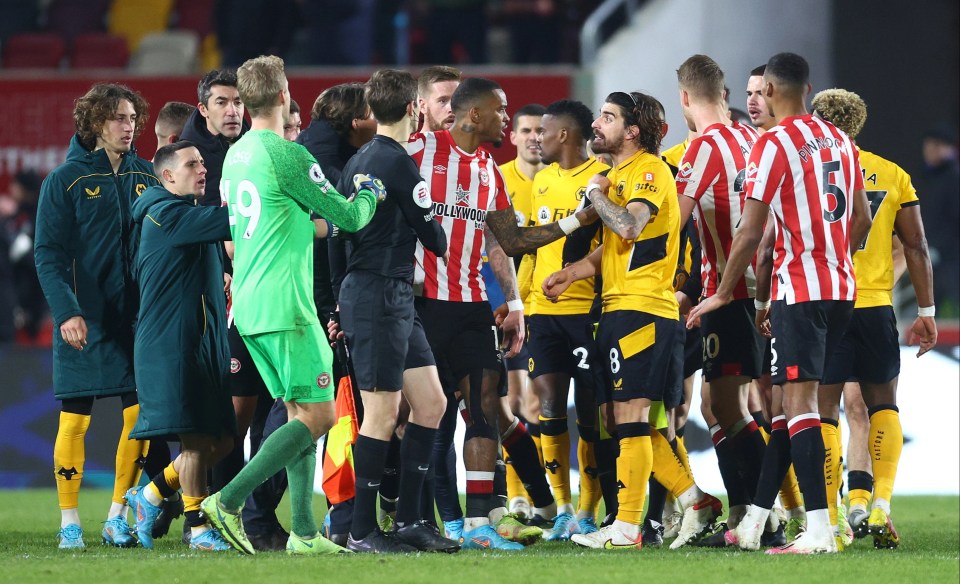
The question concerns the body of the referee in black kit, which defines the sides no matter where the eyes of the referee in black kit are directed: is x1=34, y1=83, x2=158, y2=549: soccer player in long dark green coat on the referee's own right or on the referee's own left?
on the referee's own left

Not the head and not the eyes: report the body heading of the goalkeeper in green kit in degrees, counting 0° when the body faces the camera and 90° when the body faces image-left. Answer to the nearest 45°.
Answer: approximately 225°

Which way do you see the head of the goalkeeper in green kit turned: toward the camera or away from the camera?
away from the camera

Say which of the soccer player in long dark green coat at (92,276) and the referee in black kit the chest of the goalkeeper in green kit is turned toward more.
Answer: the referee in black kit

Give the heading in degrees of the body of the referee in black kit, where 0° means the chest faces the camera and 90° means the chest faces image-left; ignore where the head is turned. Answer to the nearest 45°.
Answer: approximately 225°

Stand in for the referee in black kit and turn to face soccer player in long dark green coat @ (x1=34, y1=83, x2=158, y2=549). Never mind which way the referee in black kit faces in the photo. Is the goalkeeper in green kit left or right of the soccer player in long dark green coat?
left

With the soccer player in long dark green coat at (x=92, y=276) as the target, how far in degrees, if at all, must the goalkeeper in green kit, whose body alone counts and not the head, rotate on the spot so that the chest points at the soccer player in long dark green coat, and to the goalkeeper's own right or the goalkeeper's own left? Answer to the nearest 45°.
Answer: approximately 90° to the goalkeeper's own left

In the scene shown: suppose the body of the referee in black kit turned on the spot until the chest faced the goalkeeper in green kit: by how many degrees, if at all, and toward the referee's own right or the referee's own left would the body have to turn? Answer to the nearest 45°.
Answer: approximately 135° to the referee's own left

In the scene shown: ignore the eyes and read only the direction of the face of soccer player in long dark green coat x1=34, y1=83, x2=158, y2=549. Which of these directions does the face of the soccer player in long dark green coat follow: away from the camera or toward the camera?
toward the camera
